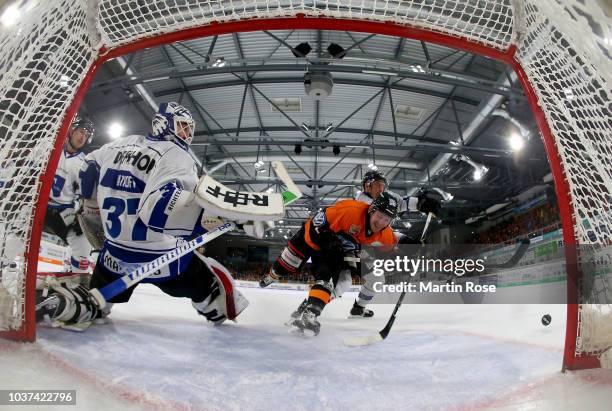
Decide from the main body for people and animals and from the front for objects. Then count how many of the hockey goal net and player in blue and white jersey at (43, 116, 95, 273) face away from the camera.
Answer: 1

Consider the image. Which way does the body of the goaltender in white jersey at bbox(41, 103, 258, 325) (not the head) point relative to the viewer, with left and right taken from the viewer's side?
facing away from the viewer and to the right of the viewer

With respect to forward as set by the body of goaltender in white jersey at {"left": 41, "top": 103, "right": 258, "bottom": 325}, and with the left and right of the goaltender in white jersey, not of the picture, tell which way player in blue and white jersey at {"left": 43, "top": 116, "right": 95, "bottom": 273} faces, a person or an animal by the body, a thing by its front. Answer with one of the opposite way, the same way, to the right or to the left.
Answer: to the right

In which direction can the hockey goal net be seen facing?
away from the camera

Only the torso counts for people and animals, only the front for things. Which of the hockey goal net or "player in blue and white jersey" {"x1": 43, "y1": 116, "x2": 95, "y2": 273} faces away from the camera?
the hockey goal net

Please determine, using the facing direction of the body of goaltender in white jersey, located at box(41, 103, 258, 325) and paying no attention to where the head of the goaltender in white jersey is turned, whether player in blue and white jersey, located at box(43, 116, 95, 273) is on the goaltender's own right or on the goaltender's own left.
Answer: on the goaltender's own left

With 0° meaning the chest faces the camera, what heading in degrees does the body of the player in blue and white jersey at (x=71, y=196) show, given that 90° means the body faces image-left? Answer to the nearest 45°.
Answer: approximately 315°
